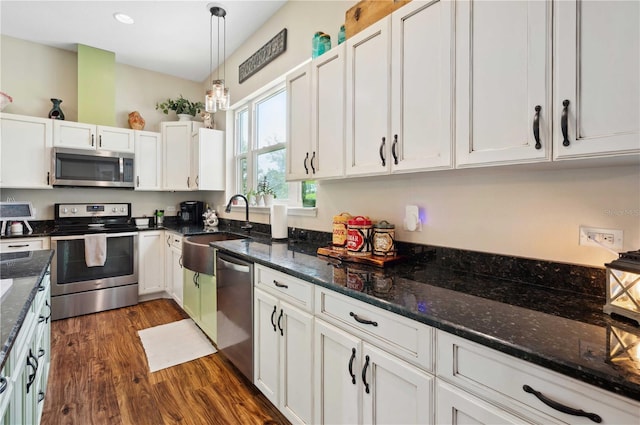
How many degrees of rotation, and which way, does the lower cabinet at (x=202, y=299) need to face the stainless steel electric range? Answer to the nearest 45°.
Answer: approximately 90° to its right

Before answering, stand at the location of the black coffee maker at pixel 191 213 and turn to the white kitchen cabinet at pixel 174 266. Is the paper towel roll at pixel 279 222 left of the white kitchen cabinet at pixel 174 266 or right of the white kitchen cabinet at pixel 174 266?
left

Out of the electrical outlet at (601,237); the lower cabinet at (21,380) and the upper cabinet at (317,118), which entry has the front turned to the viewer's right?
the lower cabinet

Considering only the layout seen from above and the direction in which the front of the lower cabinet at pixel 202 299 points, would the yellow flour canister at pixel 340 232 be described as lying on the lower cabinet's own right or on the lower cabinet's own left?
on the lower cabinet's own left

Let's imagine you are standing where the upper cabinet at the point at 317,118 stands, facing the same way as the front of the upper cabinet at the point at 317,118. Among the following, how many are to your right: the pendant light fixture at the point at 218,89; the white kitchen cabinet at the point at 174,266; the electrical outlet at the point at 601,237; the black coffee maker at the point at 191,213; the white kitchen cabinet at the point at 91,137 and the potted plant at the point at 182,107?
5
